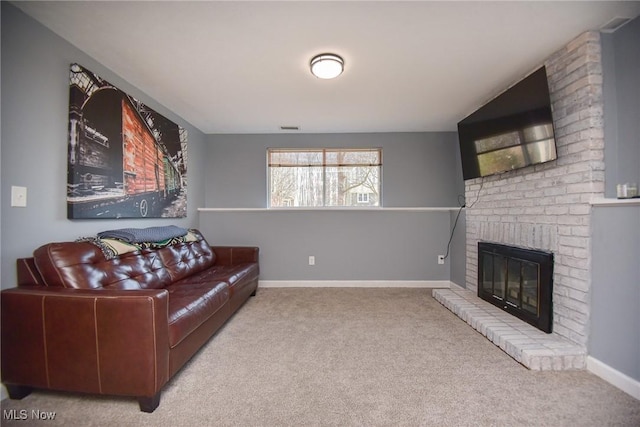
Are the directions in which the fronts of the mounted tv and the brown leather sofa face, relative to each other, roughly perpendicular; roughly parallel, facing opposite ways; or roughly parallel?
roughly parallel, facing opposite ways

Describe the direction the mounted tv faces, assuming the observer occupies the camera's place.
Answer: facing the viewer and to the left of the viewer

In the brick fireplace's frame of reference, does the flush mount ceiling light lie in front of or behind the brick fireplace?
in front

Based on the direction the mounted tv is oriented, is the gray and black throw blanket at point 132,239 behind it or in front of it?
in front

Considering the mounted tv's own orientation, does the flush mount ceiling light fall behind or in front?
in front

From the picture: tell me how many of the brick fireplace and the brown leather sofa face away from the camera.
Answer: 0

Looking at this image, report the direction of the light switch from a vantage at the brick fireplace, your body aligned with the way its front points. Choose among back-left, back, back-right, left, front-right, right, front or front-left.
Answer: front

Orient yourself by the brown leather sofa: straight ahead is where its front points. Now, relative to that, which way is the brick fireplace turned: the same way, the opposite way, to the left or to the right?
the opposite way

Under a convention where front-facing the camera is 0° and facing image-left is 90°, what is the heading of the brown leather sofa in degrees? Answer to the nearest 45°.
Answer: approximately 315°

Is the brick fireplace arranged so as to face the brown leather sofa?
yes

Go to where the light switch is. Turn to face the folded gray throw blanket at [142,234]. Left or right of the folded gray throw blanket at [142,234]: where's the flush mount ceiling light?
right
